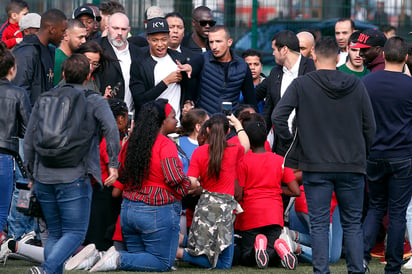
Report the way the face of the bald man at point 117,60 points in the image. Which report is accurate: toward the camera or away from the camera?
toward the camera

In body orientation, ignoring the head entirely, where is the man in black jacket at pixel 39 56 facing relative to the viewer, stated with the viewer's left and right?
facing to the right of the viewer

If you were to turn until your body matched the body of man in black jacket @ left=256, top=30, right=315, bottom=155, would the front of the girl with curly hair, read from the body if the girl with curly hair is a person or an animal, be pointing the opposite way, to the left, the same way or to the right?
the opposite way

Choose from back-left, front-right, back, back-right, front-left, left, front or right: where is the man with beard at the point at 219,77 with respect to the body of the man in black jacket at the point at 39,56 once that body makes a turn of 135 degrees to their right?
back-left

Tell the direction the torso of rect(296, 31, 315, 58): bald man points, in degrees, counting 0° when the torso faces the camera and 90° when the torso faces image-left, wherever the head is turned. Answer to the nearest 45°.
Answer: approximately 45°

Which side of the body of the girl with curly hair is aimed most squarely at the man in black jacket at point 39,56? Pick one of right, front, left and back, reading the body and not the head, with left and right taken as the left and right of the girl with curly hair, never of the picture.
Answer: left

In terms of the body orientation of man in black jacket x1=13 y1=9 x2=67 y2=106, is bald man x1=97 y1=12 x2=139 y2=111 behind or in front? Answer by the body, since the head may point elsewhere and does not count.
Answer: in front

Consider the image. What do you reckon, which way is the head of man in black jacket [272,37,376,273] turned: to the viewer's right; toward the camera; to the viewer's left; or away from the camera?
away from the camera

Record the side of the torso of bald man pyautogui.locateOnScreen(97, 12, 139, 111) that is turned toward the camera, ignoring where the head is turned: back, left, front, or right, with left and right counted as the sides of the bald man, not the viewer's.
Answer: front

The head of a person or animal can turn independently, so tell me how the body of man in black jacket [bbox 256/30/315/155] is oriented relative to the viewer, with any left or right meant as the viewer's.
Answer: facing the viewer and to the left of the viewer

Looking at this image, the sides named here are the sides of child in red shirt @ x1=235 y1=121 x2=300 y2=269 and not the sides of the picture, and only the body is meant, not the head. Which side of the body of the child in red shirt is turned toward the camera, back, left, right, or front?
back

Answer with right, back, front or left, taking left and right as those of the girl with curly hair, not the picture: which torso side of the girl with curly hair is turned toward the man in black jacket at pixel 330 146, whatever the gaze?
right

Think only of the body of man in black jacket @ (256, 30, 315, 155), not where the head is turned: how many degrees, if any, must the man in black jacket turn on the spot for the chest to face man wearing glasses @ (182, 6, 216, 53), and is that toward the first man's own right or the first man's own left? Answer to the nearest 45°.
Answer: approximately 90° to the first man's own right

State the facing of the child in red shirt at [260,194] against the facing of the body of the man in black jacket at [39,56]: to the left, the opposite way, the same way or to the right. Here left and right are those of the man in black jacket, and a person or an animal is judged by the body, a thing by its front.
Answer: to the left

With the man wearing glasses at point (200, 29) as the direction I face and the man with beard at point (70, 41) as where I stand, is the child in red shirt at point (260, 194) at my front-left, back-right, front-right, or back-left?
front-right

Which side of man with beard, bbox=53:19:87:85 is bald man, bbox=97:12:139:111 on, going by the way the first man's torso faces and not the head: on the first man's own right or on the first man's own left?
on the first man's own left

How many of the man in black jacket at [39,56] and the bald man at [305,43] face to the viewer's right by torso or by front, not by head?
1

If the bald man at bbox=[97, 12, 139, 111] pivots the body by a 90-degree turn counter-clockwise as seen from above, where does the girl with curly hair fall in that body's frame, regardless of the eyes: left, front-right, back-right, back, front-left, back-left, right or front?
right

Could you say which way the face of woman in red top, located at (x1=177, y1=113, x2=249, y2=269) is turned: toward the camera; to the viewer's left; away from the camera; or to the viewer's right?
away from the camera

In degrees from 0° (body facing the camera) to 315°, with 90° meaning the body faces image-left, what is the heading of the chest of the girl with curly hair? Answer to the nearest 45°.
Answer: approximately 225°
